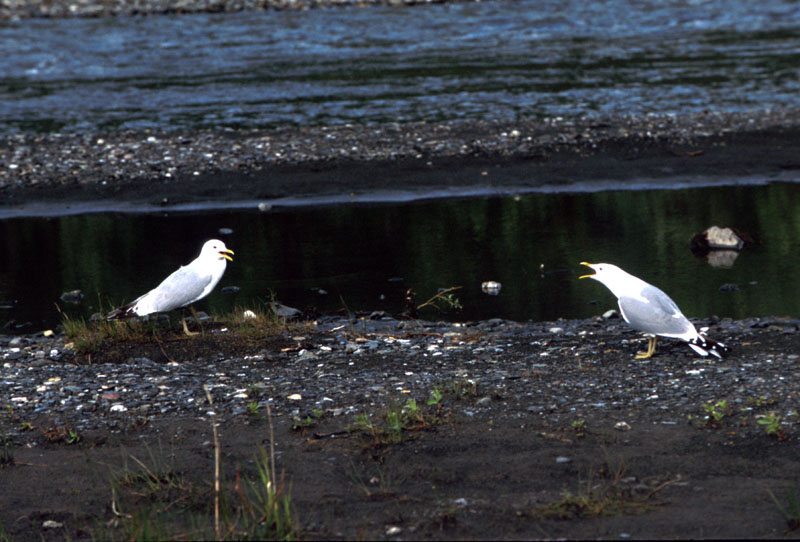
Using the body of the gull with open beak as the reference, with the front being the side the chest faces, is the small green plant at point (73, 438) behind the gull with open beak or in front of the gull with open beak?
in front

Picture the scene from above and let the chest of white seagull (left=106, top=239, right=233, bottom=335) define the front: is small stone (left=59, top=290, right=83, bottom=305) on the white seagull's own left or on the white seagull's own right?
on the white seagull's own left

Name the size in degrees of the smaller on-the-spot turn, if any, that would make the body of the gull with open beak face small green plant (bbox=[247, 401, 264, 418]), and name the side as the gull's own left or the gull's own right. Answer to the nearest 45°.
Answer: approximately 45° to the gull's own left

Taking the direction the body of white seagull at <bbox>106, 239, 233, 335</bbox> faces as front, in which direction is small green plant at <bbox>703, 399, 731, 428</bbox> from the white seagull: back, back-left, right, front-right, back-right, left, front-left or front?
front-right

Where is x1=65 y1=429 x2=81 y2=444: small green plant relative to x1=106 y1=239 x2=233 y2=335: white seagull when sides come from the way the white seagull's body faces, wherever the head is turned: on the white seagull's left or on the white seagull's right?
on the white seagull's right

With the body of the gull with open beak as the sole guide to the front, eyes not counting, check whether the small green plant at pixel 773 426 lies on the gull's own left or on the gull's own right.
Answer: on the gull's own left

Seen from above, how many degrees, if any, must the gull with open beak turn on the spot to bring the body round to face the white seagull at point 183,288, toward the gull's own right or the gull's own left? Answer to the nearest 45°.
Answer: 0° — it already faces it

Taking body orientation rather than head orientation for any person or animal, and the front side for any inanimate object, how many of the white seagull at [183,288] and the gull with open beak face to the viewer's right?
1

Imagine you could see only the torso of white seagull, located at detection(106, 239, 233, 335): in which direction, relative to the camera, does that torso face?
to the viewer's right

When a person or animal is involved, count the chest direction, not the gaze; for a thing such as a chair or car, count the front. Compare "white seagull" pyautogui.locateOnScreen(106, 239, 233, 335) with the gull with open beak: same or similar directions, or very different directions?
very different directions

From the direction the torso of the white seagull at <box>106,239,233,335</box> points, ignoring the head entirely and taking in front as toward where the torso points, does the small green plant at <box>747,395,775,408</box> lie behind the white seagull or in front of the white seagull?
in front

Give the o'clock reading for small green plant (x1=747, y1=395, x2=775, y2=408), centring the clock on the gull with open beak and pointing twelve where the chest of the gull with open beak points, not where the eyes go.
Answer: The small green plant is roughly at 8 o'clock from the gull with open beak.

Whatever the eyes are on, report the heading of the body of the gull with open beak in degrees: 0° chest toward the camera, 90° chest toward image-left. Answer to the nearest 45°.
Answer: approximately 90°
